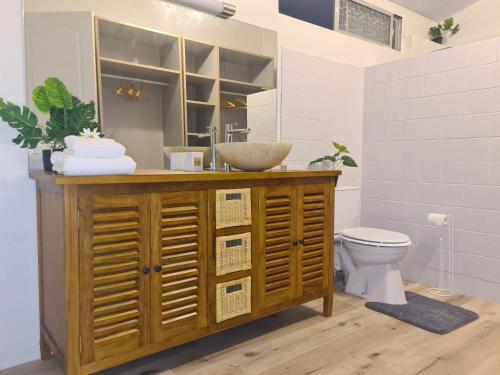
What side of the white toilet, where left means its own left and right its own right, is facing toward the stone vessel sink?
right

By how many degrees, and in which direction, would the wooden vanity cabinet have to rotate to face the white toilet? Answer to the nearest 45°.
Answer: approximately 90° to its left

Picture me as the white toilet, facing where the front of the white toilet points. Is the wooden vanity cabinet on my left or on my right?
on my right

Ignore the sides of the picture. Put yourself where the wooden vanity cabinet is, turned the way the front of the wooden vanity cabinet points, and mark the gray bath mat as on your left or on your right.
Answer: on your left

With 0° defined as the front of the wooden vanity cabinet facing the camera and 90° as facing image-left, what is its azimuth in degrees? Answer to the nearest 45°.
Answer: approximately 315°

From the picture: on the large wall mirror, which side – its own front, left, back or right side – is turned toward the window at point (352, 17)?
left

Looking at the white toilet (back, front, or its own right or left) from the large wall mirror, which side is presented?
right

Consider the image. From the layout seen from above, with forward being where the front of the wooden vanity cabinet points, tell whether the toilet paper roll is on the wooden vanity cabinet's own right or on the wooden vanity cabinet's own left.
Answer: on the wooden vanity cabinet's own left
